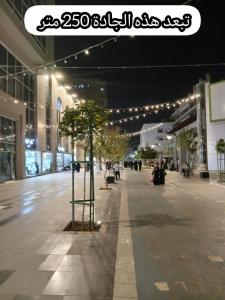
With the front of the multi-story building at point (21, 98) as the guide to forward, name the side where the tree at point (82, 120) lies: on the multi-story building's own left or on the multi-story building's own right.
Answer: on the multi-story building's own right

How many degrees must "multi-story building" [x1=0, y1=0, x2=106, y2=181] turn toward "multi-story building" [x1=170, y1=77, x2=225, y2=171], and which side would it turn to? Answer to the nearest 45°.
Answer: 0° — it already faces it

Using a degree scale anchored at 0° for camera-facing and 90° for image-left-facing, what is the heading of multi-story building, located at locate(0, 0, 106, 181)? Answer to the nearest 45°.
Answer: approximately 270°
